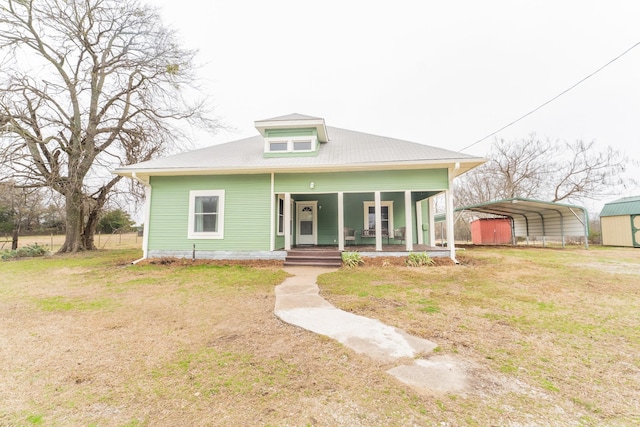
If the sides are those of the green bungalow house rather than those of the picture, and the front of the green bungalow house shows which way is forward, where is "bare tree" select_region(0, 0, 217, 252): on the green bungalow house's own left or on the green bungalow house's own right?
on the green bungalow house's own right

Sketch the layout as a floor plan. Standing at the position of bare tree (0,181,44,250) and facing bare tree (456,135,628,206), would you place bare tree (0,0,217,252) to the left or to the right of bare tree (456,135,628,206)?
right

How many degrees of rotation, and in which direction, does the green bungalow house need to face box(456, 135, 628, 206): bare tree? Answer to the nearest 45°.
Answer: approximately 135° to its left

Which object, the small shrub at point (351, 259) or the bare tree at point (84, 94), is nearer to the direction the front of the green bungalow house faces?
the small shrub

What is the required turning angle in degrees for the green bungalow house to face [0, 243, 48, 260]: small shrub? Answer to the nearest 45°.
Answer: approximately 90° to its right

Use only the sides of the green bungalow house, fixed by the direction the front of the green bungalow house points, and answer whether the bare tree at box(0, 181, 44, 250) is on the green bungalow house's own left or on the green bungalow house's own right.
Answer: on the green bungalow house's own right

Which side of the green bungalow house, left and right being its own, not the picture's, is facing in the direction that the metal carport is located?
left

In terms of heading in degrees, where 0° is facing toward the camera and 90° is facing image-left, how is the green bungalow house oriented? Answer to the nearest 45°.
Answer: approximately 0°

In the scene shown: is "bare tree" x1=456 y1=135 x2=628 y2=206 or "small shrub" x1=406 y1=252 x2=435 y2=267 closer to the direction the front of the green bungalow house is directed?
the small shrub
